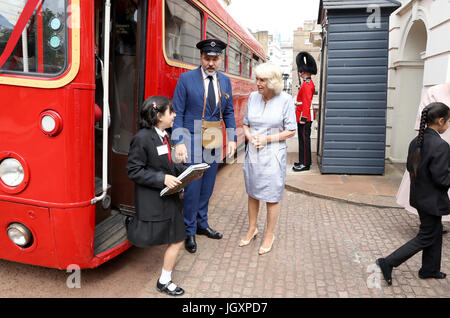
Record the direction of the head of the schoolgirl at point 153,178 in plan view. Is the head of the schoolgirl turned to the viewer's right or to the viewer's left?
to the viewer's right

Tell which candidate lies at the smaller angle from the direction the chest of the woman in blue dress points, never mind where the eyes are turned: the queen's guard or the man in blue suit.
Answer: the man in blue suit

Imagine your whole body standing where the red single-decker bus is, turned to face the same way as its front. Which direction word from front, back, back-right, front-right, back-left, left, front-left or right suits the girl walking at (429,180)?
front-left

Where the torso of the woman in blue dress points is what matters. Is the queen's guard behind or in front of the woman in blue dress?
behind

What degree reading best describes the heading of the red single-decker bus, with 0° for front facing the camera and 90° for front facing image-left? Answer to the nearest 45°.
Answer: approximately 45°
